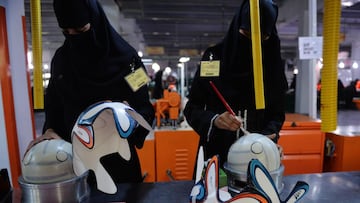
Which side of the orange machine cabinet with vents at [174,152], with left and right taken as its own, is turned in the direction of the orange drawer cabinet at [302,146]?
left

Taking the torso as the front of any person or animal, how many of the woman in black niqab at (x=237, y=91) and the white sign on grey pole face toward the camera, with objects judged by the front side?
2

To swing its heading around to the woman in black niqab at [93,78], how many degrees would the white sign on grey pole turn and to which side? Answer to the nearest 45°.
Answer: approximately 45° to its right

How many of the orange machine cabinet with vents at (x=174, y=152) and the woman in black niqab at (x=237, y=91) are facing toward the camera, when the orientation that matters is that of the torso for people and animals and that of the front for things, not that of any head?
2

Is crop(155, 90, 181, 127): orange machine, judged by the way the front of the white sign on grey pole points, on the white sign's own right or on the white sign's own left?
on the white sign's own right

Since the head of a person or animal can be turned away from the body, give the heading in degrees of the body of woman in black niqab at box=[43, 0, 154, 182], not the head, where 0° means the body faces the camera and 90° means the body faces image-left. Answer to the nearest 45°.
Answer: approximately 45°

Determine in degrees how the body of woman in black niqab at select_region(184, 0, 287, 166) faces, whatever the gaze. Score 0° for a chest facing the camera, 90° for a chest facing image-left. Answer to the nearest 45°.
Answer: approximately 0°
